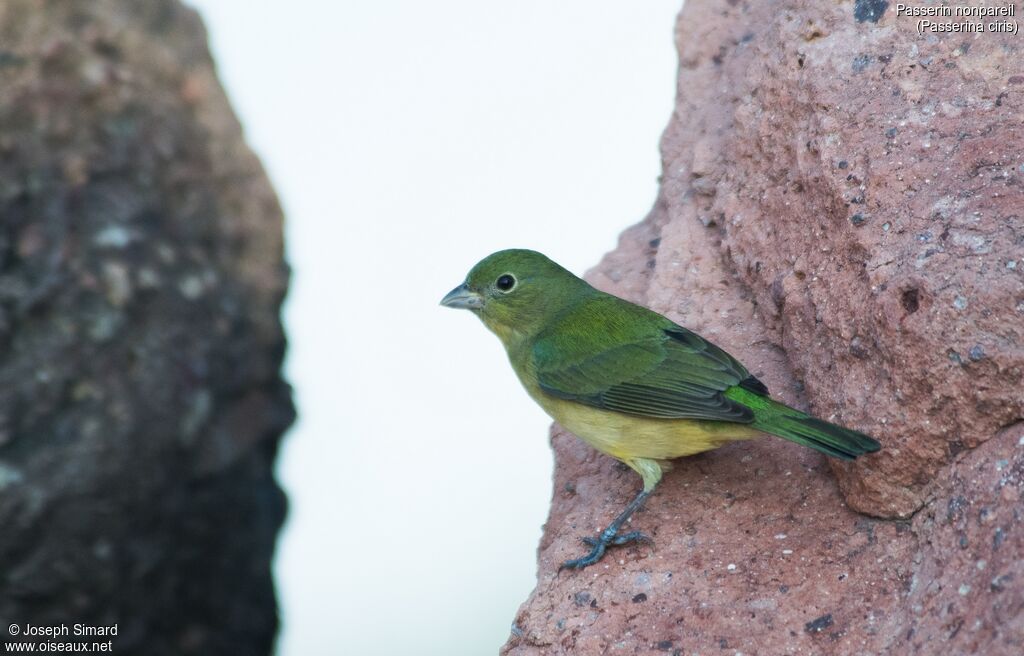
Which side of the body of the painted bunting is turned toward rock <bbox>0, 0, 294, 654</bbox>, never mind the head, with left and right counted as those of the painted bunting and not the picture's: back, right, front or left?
front

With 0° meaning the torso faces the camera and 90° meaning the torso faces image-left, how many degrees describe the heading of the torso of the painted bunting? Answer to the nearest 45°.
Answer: approximately 90°
